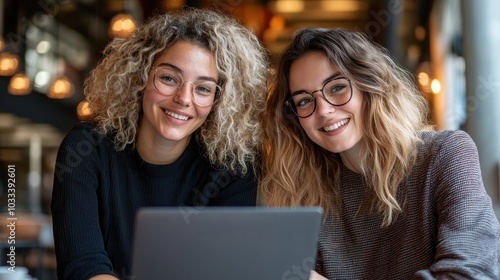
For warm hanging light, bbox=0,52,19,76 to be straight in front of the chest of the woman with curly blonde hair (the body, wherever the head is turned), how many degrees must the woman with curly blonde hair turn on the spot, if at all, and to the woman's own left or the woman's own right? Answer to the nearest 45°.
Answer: approximately 180°

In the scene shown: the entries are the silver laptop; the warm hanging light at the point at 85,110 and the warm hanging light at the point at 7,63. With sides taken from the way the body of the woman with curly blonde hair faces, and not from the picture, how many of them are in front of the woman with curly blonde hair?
1

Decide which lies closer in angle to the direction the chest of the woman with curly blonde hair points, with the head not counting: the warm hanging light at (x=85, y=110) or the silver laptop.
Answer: the silver laptop

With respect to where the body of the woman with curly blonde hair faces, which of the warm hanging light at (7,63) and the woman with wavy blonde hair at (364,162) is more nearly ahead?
the woman with wavy blonde hair

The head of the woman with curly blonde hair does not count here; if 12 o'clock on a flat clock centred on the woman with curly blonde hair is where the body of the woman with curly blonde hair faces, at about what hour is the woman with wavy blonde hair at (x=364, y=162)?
The woman with wavy blonde hair is roughly at 10 o'clock from the woman with curly blonde hair.

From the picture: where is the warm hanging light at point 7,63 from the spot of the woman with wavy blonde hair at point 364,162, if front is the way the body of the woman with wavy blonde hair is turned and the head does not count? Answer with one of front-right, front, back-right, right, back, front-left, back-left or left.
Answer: right

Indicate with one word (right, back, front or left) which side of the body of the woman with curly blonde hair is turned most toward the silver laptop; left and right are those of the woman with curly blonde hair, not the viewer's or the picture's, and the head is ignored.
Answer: front

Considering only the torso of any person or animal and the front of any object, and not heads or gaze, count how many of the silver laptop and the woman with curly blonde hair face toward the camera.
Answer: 1

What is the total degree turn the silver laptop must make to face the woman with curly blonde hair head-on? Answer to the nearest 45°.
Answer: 0° — it already faces them

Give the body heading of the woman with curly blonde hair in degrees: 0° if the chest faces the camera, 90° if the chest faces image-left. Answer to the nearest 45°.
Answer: approximately 0°

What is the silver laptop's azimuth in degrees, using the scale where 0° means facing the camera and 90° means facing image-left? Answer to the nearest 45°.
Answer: approximately 180°

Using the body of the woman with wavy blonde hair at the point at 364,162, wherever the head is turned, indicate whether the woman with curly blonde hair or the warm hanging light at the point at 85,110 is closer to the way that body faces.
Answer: the woman with curly blonde hair

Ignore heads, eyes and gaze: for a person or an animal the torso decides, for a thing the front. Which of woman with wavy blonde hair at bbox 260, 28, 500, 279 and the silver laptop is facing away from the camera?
the silver laptop
